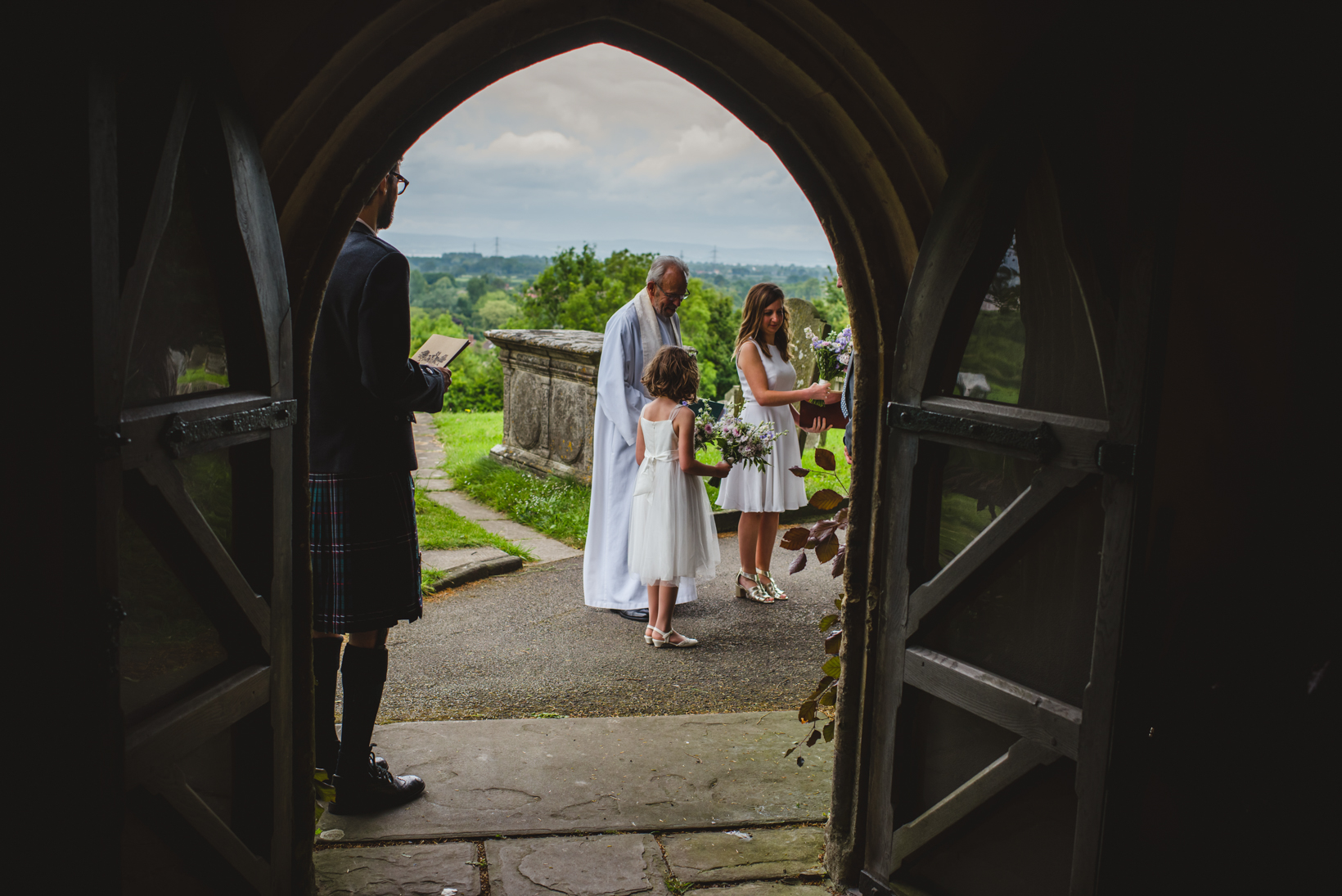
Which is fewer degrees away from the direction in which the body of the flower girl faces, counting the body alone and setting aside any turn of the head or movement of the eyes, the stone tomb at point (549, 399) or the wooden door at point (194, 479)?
the stone tomb

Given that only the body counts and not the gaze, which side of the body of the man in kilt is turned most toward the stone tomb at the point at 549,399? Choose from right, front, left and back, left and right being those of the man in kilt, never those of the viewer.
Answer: left

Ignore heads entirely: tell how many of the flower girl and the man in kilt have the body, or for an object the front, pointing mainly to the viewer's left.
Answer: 0

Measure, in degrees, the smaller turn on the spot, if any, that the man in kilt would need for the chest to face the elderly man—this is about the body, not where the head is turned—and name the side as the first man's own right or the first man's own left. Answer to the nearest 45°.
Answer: approximately 45° to the first man's own left

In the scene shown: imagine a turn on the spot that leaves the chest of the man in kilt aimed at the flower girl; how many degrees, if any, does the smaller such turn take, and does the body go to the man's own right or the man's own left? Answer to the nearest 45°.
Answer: approximately 45° to the man's own left

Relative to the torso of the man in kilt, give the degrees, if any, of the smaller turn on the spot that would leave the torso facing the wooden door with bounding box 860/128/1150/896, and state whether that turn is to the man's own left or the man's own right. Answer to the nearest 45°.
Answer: approximately 45° to the man's own right

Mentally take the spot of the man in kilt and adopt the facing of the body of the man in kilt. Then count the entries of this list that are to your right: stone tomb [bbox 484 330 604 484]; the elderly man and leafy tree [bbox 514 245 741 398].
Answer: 0

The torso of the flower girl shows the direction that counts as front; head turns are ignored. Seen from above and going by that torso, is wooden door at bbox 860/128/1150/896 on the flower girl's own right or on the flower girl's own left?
on the flower girl's own right

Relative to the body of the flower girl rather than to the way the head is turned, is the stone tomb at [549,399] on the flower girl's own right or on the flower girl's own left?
on the flower girl's own left

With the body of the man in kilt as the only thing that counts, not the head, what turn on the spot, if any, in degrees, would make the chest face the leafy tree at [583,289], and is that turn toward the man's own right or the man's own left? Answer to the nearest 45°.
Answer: approximately 90° to the man's own left

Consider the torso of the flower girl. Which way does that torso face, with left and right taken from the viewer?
facing away from the viewer and to the right of the viewer

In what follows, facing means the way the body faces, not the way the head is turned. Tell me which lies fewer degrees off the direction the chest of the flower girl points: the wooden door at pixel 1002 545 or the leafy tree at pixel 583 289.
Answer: the leafy tree

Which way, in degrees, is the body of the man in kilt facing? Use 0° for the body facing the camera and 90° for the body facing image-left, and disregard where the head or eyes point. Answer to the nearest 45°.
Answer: approximately 270°

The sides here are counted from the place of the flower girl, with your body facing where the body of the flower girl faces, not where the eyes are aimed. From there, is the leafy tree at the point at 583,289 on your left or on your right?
on your left

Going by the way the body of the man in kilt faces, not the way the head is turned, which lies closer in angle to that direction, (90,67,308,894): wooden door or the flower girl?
the flower girl
